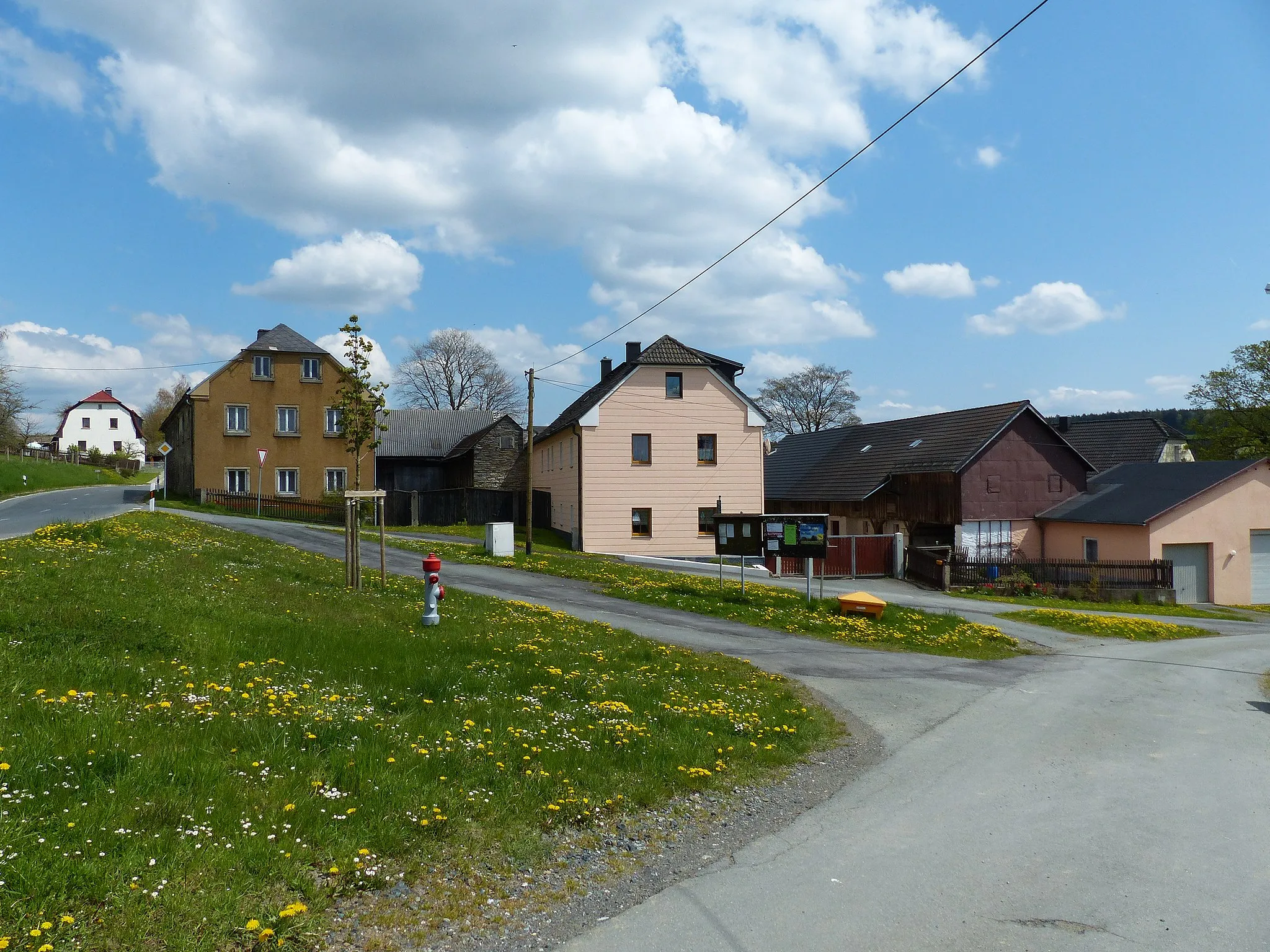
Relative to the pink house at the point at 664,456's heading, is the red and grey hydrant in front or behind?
in front

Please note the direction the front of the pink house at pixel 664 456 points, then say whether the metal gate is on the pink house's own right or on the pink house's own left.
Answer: on the pink house's own left

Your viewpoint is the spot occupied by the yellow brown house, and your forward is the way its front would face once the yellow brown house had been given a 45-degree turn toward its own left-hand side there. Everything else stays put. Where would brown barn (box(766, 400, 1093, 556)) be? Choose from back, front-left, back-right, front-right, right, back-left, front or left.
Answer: front

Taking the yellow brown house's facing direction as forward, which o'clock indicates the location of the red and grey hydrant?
The red and grey hydrant is roughly at 12 o'clock from the yellow brown house.

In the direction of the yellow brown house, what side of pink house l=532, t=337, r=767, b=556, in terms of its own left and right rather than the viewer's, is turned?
right

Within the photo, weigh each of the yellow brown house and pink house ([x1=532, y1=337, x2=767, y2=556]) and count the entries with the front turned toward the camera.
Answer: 2

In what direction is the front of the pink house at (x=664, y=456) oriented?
toward the camera

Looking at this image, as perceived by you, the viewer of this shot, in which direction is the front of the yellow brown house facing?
facing the viewer

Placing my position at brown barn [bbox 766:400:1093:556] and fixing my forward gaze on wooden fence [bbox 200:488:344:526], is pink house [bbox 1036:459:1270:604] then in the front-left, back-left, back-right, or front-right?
back-left

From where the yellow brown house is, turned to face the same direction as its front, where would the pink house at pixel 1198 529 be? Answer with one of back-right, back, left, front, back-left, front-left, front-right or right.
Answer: front-left

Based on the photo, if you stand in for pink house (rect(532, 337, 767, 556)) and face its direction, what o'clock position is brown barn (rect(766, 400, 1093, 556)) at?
The brown barn is roughly at 9 o'clock from the pink house.

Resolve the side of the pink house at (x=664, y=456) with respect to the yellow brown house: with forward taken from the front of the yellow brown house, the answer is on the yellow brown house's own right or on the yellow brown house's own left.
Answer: on the yellow brown house's own left

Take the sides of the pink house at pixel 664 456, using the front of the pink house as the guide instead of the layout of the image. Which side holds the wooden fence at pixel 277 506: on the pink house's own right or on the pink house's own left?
on the pink house's own right
